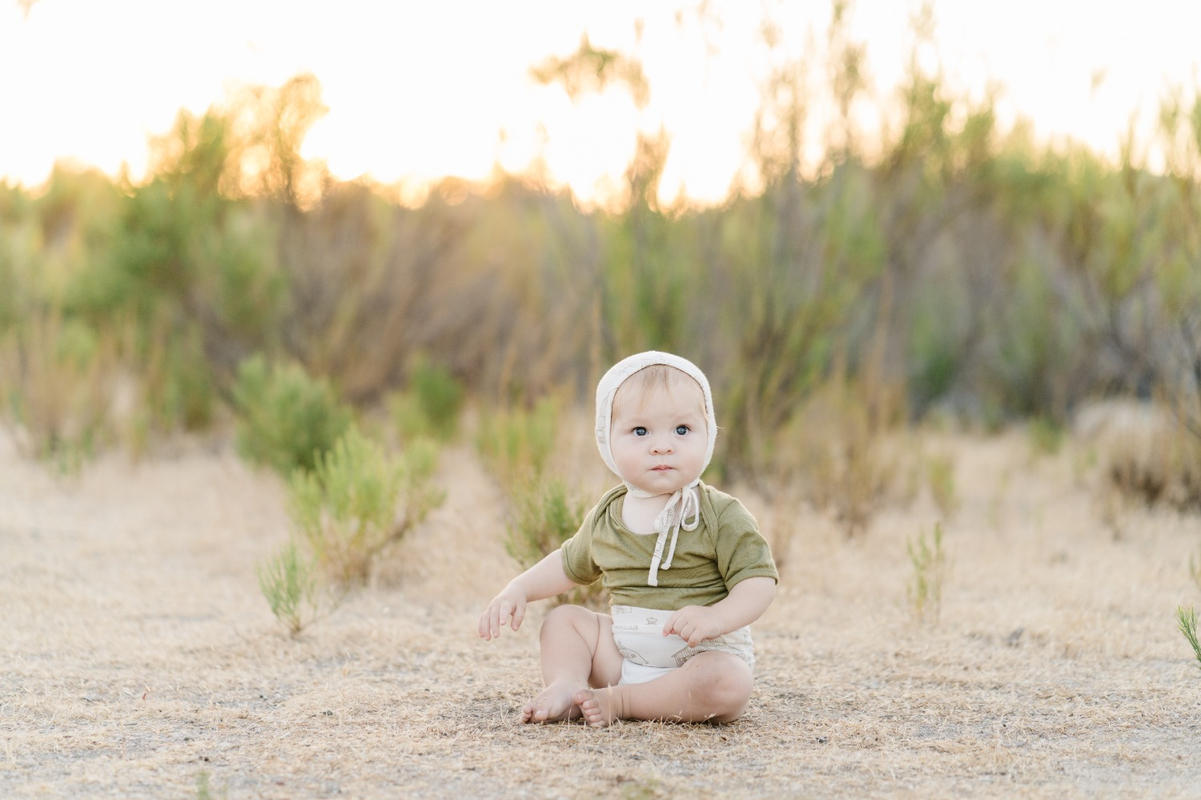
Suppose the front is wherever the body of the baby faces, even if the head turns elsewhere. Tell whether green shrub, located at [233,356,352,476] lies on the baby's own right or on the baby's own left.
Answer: on the baby's own right

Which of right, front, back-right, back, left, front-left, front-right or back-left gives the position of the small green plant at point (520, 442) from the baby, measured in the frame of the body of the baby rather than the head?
back-right

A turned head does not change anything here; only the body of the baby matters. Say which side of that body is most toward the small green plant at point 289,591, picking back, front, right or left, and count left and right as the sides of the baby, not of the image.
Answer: right

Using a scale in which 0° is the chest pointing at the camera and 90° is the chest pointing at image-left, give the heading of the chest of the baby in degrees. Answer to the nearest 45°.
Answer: approximately 45°

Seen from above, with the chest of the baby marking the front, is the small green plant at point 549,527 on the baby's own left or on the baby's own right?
on the baby's own right

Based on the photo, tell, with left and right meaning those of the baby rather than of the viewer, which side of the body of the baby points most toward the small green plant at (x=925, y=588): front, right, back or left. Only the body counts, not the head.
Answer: back

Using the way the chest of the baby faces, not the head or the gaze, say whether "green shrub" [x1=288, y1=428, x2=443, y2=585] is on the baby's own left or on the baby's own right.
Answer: on the baby's own right

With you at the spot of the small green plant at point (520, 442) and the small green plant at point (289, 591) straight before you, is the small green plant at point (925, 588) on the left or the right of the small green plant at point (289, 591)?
left
